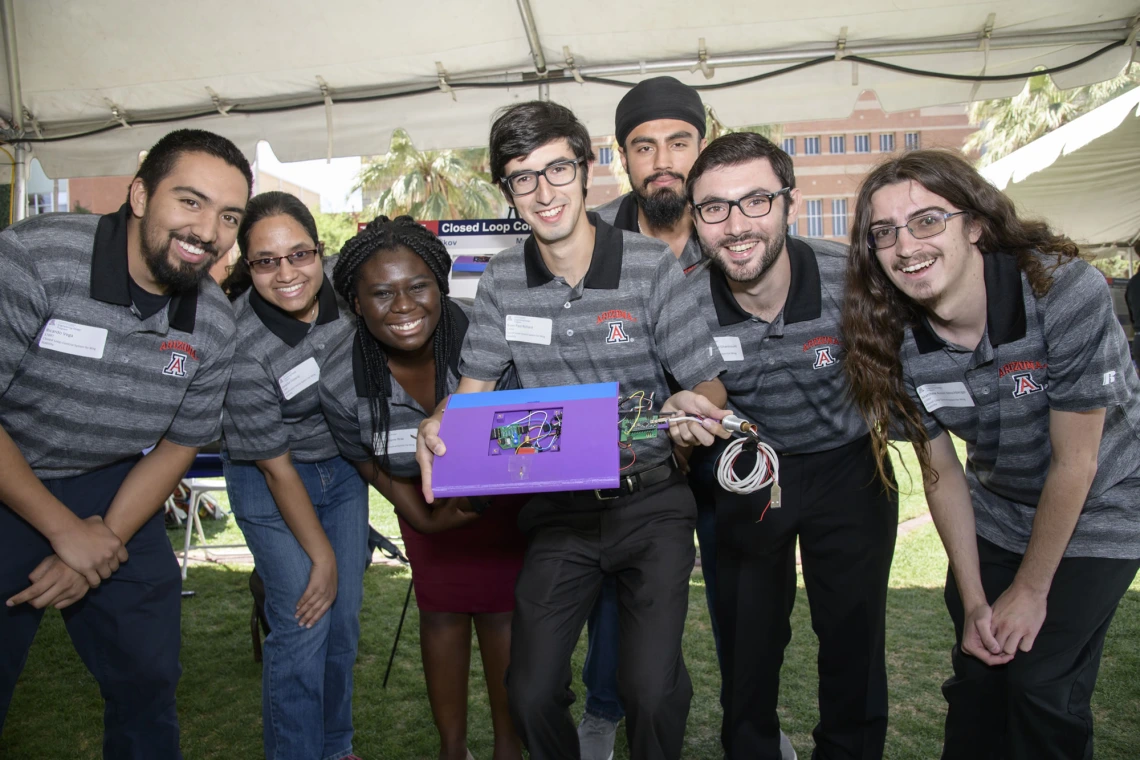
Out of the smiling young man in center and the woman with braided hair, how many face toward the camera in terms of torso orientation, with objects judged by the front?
2

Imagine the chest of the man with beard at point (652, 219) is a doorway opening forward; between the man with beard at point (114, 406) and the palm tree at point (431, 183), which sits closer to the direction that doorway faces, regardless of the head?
the man with beard

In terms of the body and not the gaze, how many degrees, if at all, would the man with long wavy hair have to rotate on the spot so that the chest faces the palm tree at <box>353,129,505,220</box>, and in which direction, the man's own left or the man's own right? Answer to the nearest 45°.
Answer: approximately 90° to the man's own right

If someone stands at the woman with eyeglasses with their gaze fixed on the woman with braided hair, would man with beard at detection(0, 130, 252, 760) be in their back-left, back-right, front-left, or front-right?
back-right

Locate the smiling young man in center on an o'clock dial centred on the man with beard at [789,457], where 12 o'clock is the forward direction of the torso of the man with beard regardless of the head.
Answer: The smiling young man in center is roughly at 2 o'clock from the man with beard.
